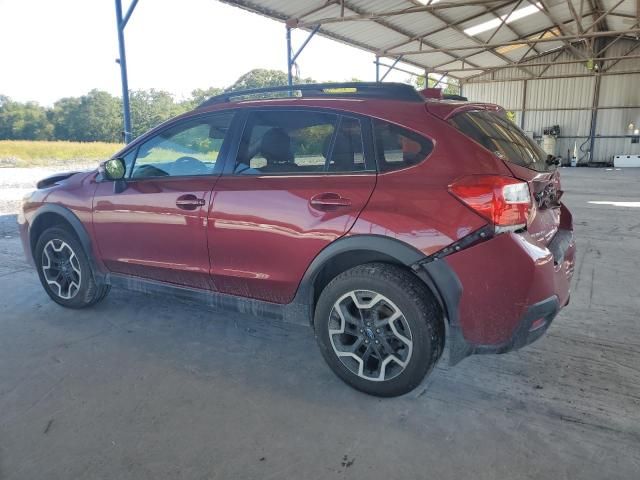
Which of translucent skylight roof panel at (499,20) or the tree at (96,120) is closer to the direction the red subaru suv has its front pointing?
the tree

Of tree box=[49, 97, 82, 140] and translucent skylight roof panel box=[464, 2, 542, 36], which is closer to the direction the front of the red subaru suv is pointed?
the tree

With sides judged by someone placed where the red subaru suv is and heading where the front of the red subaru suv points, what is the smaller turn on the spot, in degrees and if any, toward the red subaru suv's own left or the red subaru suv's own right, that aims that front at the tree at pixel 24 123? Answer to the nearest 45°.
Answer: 0° — it already faces it

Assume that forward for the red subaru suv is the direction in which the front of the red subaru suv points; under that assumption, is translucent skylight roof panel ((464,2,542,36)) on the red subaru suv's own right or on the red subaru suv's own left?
on the red subaru suv's own right

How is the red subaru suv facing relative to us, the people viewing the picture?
facing away from the viewer and to the left of the viewer

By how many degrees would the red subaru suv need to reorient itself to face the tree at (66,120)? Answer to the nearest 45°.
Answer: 0° — it already faces it
